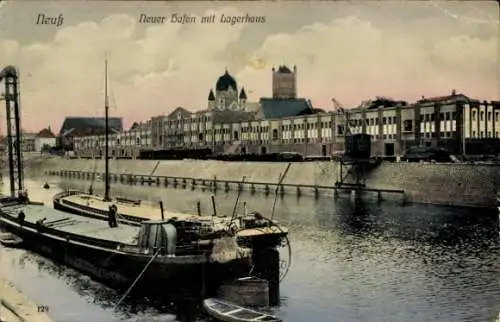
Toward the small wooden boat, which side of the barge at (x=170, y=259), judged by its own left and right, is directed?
back

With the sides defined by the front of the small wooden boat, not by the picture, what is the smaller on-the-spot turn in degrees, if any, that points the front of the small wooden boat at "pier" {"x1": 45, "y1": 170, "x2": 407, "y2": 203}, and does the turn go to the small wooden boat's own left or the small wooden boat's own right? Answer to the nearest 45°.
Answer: approximately 45° to the small wooden boat's own right

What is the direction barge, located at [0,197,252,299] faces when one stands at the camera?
facing away from the viewer and to the left of the viewer

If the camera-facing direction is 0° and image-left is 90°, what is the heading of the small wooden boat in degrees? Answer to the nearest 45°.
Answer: approximately 135°

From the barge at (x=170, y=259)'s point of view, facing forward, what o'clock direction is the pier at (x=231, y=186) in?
The pier is roughly at 2 o'clock from the barge.
